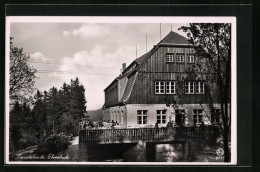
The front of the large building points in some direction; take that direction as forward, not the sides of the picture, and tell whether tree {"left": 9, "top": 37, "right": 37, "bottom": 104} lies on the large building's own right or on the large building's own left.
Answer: on the large building's own right

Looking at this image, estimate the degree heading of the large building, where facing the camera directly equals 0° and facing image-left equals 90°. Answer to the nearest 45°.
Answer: approximately 0°
